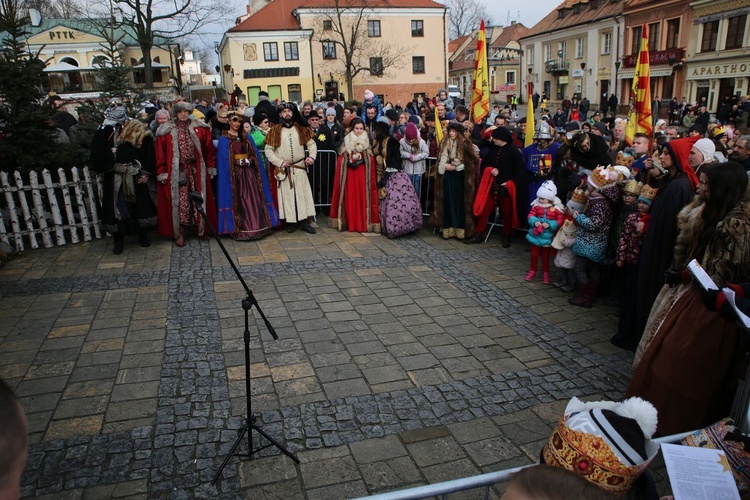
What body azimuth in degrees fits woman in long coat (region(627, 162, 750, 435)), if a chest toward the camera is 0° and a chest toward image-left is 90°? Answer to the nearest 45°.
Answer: approximately 90°

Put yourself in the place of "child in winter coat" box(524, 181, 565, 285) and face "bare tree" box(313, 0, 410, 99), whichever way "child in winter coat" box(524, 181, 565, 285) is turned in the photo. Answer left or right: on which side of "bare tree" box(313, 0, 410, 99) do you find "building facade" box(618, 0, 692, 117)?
right

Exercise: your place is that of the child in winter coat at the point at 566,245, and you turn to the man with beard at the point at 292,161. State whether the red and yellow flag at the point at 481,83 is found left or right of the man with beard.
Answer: right

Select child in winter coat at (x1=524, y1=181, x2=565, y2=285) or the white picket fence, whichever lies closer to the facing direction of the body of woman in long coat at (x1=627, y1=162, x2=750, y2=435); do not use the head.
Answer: the white picket fence

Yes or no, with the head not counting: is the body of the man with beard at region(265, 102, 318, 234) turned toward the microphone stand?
yes

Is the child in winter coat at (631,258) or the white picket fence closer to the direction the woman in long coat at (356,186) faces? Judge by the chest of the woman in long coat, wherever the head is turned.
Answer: the child in winter coat

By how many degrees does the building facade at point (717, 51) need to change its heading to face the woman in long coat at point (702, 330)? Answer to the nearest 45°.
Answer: approximately 45° to its left

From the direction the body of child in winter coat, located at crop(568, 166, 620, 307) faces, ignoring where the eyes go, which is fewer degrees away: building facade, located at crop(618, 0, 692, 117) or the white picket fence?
the white picket fence

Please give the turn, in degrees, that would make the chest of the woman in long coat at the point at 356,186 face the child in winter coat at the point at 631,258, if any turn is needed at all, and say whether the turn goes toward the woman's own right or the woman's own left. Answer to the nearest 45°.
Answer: approximately 45° to the woman's own left

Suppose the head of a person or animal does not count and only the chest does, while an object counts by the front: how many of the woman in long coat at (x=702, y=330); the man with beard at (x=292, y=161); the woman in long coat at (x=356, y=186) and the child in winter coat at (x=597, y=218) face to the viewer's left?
2

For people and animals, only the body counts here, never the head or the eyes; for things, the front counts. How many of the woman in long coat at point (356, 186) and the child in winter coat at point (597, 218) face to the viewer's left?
1

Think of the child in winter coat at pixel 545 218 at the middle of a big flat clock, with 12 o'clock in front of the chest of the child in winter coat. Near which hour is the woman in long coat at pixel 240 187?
The woman in long coat is roughly at 2 o'clock from the child in winter coat.

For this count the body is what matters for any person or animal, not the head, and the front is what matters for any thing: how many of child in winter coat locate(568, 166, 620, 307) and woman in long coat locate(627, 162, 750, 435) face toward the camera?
0

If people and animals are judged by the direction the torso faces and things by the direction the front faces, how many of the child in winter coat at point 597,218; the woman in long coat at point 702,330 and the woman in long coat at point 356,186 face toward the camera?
1

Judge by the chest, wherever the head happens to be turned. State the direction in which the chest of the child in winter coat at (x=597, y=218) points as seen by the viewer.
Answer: to the viewer's left

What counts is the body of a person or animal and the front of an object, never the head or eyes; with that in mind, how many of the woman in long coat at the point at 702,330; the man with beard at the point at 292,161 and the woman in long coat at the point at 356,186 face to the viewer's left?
1
